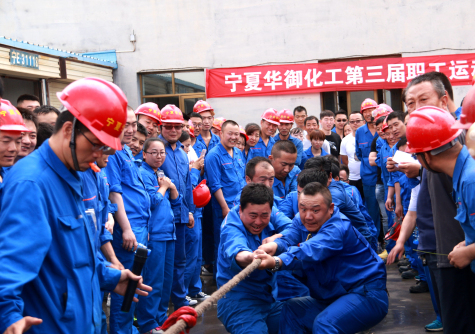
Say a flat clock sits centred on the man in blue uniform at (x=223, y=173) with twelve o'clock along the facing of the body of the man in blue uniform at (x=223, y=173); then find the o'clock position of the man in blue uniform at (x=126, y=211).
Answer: the man in blue uniform at (x=126, y=211) is roughly at 2 o'clock from the man in blue uniform at (x=223, y=173).

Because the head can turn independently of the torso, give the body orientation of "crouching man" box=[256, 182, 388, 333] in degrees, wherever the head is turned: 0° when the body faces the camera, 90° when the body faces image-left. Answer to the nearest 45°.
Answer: approximately 45°

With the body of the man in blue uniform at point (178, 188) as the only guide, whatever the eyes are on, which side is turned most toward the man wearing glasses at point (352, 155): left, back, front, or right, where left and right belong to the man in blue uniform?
left

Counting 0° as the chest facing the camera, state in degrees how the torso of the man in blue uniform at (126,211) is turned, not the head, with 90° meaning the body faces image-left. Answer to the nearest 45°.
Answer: approximately 315°

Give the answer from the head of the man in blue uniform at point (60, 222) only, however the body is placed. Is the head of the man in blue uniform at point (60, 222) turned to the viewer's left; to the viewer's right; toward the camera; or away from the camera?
to the viewer's right

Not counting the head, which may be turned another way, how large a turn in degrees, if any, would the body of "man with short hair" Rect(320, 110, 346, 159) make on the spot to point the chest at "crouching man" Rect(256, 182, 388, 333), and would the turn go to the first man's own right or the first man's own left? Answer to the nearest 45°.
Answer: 0° — they already face them

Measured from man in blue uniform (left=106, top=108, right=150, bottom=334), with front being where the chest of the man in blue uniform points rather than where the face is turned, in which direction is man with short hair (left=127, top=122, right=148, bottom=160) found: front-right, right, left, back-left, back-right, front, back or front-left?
back-left
